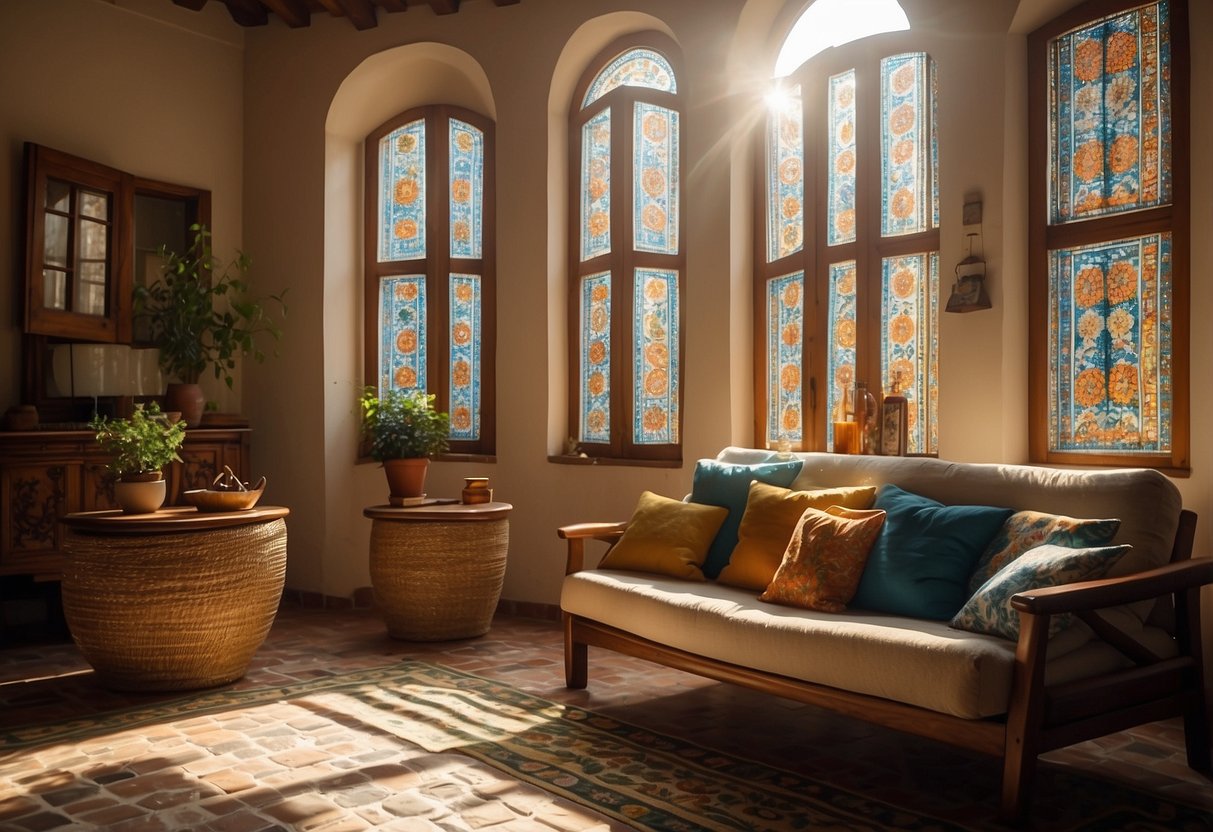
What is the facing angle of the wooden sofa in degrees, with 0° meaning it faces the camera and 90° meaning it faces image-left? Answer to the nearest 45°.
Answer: approximately 45°

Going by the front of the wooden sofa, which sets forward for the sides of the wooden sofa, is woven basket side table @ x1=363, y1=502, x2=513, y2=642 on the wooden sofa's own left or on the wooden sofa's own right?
on the wooden sofa's own right

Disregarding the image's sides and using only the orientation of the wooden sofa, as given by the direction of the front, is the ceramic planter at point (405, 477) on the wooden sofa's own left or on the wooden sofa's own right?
on the wooden sofa's own right

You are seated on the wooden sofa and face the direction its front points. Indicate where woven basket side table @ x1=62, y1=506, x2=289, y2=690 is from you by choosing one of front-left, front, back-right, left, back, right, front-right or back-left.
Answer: front-right

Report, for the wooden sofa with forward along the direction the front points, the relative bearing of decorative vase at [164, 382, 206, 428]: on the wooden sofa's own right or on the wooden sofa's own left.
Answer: on the wooden sofa's own right

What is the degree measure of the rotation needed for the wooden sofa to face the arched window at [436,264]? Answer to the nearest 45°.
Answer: approximately 90° to its right
